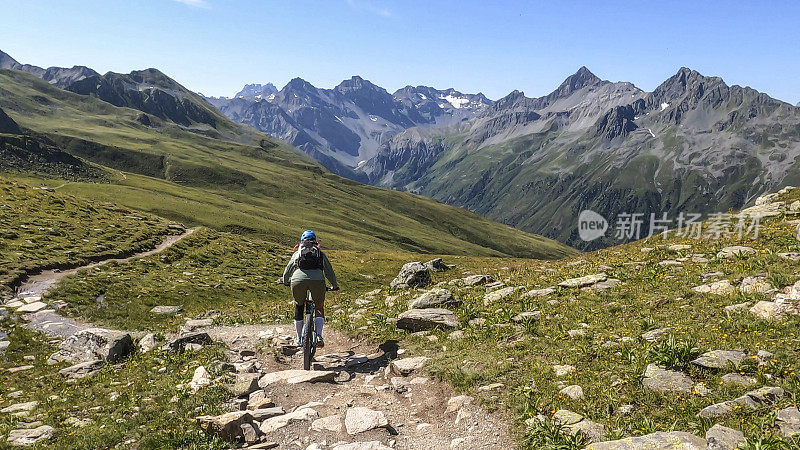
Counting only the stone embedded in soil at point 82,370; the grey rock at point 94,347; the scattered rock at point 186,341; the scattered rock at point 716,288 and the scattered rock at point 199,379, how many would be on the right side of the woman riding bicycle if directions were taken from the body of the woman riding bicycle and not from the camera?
1

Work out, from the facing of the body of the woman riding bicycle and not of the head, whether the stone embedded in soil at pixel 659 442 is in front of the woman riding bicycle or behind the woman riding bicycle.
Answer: behind

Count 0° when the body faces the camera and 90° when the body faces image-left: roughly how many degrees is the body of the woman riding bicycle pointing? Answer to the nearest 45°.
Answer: approximately 180°

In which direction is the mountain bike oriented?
away from the camera

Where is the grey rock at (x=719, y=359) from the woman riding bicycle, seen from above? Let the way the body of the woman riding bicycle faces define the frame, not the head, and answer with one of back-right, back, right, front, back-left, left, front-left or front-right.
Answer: back-right

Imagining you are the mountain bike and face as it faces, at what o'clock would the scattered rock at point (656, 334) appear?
The scattered rock is roughly at 4 o'clock from the mountain bike.

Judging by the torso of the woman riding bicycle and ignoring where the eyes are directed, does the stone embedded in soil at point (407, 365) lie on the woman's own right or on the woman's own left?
on the woman's own right

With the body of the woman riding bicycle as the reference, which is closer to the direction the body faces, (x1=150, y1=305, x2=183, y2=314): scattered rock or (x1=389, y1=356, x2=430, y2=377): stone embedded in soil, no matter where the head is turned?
the scattered rock

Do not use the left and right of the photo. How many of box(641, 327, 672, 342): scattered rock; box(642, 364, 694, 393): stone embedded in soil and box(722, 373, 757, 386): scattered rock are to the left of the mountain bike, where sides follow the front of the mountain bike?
0
